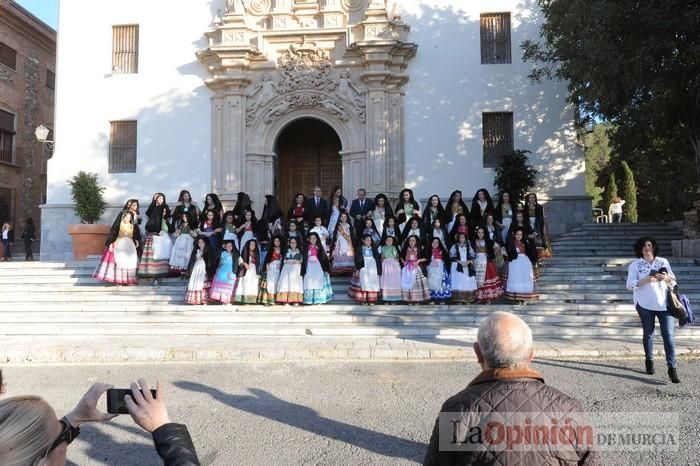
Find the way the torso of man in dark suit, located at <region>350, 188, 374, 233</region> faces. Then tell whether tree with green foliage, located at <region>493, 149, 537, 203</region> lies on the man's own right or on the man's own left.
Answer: on the man's own left

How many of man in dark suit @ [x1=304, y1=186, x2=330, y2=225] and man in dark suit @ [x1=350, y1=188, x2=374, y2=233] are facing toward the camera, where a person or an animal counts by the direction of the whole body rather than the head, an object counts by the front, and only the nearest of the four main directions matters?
2

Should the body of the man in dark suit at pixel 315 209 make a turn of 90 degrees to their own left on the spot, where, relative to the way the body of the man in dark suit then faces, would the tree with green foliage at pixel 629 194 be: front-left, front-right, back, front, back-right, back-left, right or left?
front-left

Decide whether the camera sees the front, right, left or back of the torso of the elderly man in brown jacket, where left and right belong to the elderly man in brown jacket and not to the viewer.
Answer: back

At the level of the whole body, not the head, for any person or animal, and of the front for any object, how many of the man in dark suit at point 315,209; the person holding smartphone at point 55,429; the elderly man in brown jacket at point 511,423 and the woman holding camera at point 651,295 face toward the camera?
2

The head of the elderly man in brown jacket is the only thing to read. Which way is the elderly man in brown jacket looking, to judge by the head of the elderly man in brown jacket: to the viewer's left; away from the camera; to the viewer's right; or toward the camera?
away from the camera

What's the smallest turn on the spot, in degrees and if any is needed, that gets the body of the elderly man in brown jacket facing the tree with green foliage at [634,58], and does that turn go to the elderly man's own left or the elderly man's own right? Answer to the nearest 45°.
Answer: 0° — they already face it

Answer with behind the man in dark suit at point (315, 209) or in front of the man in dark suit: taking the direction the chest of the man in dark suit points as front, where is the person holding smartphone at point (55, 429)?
in front
